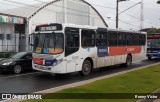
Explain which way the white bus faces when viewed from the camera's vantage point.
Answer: facing the viewer and to the left of the viewer

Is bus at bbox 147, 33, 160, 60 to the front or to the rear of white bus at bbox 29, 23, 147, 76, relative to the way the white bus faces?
to the rear
